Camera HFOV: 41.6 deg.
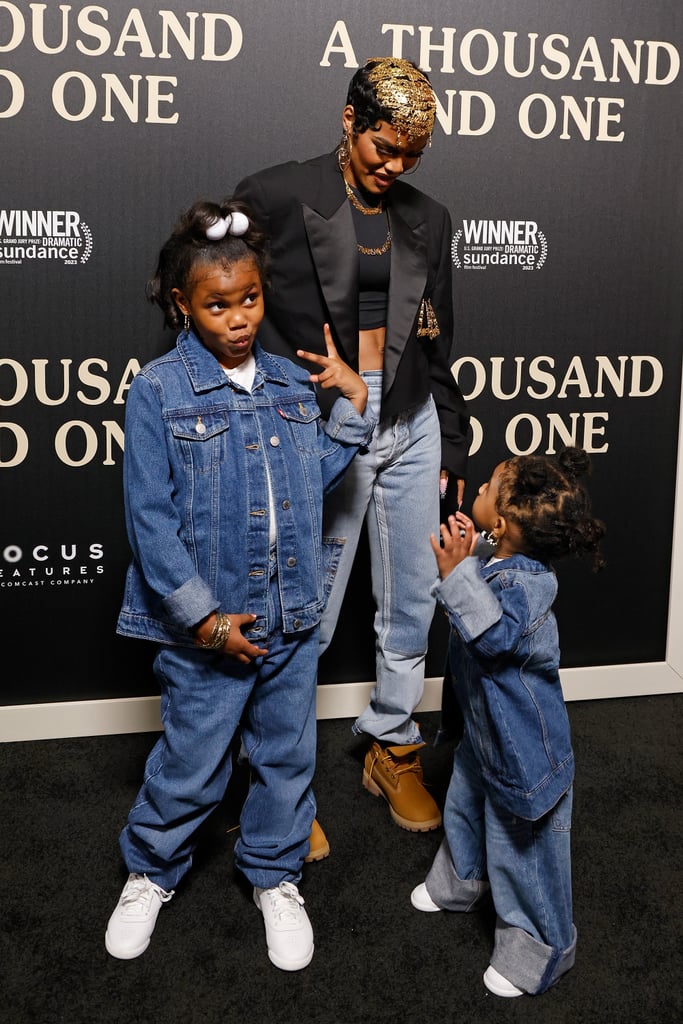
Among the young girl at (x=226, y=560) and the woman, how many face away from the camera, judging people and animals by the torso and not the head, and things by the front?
0

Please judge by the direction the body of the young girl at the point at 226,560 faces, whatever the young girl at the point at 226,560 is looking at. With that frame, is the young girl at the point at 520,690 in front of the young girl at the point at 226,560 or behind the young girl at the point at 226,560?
in front

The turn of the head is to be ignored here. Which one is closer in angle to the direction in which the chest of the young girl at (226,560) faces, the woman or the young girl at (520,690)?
the young girl

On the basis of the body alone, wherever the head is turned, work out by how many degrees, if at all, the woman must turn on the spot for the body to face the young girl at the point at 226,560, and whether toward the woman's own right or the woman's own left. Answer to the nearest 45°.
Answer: approximately 90° to the woman's own right

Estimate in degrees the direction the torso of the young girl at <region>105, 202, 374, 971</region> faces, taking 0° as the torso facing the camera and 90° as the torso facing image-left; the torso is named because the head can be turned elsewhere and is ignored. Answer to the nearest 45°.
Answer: approximately 315°

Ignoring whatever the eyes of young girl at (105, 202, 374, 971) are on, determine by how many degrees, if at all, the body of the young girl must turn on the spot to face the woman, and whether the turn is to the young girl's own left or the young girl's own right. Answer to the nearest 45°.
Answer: approximately 90° to the young girl's own left

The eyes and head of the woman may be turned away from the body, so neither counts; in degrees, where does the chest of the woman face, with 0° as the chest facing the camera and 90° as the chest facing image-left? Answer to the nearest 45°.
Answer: approximately 315°
